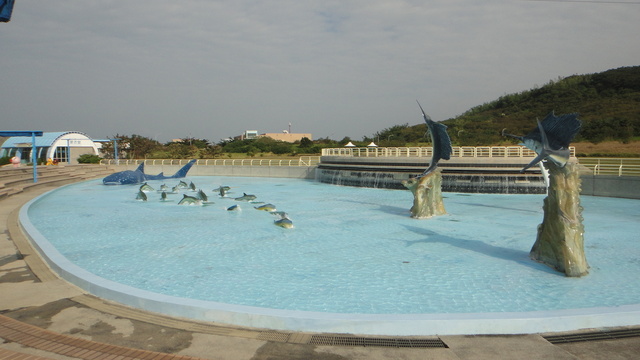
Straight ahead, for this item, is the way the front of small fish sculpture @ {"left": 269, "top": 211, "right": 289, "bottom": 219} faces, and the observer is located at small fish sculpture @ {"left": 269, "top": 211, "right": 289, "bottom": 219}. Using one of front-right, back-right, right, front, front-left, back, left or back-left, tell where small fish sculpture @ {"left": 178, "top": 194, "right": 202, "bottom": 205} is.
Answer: back-left

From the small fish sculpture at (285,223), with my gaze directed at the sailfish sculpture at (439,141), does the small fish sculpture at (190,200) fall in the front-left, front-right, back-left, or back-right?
back-left

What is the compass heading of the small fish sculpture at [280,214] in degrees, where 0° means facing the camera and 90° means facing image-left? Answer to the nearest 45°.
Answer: approximately 270°

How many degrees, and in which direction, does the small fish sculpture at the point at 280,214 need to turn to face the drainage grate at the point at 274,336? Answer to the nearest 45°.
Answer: approximately 90° to its right

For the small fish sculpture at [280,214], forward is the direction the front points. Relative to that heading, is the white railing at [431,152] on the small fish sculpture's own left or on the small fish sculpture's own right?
on the small fish sculpture's own left

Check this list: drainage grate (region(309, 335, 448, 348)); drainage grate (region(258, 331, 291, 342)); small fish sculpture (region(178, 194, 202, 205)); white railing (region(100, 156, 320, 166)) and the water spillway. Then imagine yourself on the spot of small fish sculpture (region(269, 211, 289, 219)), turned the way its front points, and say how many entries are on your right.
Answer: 2

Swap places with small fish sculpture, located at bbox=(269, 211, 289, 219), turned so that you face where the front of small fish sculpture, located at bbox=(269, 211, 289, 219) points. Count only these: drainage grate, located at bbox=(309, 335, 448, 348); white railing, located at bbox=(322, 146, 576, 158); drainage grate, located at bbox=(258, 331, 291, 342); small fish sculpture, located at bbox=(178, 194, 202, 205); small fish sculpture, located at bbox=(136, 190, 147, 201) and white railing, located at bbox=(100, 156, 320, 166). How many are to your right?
2
